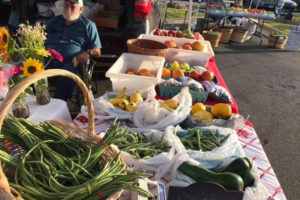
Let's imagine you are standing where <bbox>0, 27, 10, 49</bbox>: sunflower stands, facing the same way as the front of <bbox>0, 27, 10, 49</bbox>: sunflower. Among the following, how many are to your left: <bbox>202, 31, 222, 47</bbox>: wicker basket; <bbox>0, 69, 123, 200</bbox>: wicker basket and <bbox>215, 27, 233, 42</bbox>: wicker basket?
2

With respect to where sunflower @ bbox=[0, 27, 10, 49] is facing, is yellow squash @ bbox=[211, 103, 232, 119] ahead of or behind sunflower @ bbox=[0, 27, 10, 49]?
ahead

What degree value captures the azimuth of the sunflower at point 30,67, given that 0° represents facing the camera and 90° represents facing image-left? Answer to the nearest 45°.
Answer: approximately 0°

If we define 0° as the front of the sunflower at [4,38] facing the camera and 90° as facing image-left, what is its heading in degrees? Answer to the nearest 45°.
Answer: approximately 315°

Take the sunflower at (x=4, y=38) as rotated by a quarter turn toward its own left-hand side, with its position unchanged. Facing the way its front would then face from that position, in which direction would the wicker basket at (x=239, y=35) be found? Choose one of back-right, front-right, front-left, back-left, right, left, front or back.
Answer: front

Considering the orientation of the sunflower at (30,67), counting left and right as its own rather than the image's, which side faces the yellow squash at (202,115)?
left

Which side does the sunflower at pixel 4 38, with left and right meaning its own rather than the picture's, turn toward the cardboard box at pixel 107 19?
left

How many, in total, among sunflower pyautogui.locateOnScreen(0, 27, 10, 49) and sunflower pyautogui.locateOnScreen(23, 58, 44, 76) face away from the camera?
0

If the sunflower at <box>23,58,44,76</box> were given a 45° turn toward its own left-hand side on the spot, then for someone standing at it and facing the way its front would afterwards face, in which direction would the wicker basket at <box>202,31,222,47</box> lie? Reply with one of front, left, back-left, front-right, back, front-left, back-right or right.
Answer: left
